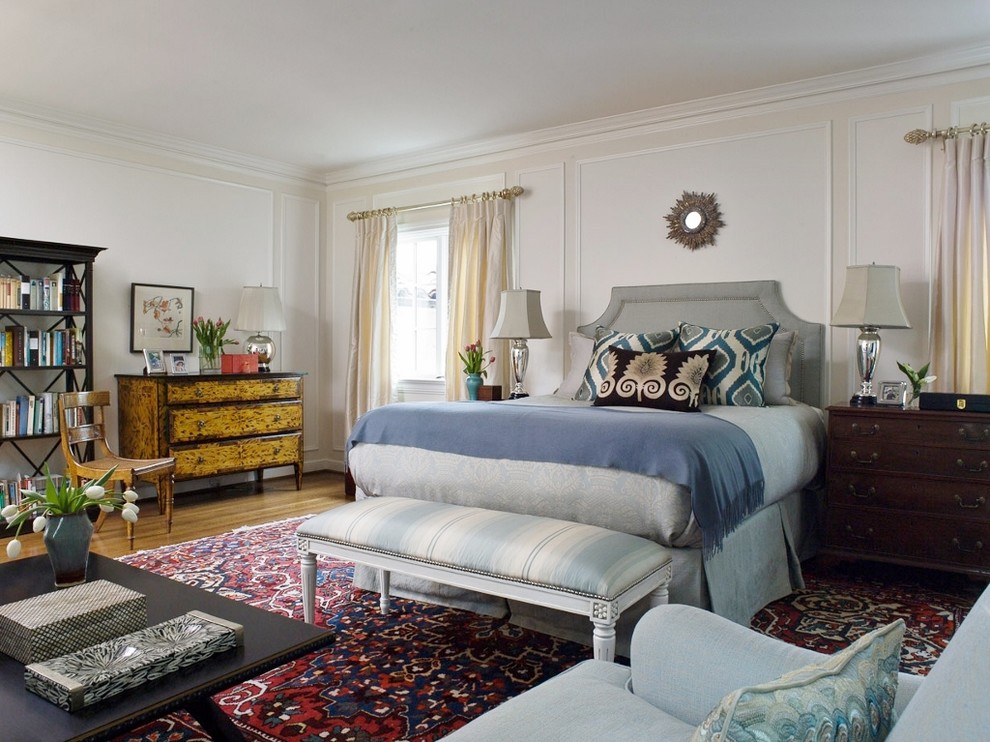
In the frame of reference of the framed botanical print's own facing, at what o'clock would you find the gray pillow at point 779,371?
The gray pillow is roughly at 12 o'clock from the framed botanical print.

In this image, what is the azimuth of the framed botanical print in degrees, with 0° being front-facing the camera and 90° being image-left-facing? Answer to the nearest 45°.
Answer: approximately 315°

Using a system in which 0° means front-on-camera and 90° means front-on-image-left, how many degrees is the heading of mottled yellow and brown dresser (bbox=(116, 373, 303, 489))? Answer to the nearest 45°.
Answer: approximately 315°

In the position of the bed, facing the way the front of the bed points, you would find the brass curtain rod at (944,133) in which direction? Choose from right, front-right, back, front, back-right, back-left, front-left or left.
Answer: back

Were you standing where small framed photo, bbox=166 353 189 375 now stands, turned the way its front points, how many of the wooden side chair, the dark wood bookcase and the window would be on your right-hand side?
2

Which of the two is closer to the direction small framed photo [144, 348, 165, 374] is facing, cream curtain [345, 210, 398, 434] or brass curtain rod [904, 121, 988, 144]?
the brass curtain rod

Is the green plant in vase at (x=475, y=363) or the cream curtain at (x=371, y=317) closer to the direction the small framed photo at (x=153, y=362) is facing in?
the green plant in vase

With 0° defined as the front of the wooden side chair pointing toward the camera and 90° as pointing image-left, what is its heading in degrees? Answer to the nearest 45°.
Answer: approximately 315°

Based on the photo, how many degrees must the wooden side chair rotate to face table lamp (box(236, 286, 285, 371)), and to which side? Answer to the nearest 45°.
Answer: approximately 90° to its left

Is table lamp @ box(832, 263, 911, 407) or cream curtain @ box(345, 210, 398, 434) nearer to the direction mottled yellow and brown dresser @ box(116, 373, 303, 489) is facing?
the table lamp
